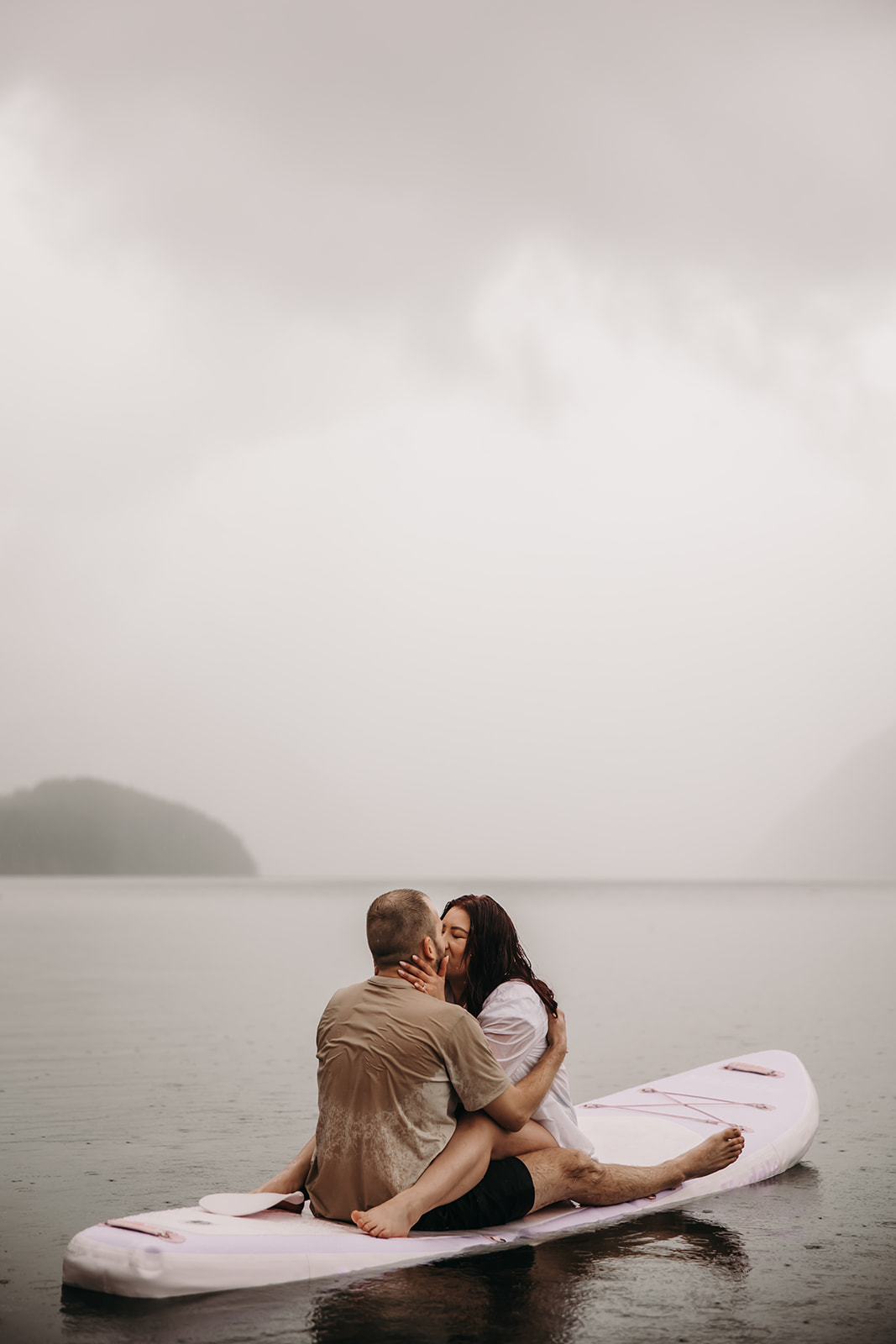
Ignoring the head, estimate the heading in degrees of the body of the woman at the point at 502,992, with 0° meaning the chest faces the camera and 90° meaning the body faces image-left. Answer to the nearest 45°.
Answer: approximately 90°

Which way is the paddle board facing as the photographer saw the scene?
facing away from the viewer and to the right of the viewer

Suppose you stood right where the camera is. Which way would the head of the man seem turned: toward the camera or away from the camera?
away from the camera

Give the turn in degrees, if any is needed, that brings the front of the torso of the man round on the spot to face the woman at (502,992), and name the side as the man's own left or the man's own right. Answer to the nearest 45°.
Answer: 0° — they already face them
